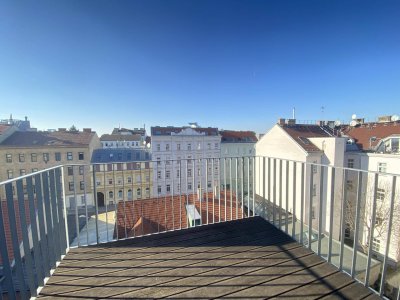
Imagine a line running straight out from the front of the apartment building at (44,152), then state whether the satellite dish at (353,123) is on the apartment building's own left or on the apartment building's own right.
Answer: on the apartment building's own left

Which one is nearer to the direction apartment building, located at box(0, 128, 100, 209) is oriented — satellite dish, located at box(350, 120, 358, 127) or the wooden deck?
the wooden deck

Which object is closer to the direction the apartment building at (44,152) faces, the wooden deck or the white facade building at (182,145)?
the wooden deck

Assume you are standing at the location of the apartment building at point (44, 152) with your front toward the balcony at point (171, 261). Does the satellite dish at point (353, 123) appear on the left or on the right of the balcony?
left

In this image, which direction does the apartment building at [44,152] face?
toward the camera

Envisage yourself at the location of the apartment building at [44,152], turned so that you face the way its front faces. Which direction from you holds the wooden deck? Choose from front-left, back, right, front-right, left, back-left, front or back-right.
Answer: front

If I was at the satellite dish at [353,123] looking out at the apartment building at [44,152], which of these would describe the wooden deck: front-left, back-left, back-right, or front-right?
front-left

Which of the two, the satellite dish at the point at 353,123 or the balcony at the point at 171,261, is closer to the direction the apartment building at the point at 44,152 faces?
the balcony

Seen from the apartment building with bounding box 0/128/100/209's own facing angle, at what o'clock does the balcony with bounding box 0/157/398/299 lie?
The balcony is roughly at 12 o'clock from the apartment building.

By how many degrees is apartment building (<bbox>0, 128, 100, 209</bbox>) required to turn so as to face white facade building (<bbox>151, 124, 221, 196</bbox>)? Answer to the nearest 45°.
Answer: approximately 45° to its left

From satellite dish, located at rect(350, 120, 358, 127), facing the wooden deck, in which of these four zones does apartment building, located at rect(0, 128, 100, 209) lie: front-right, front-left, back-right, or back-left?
front-right
